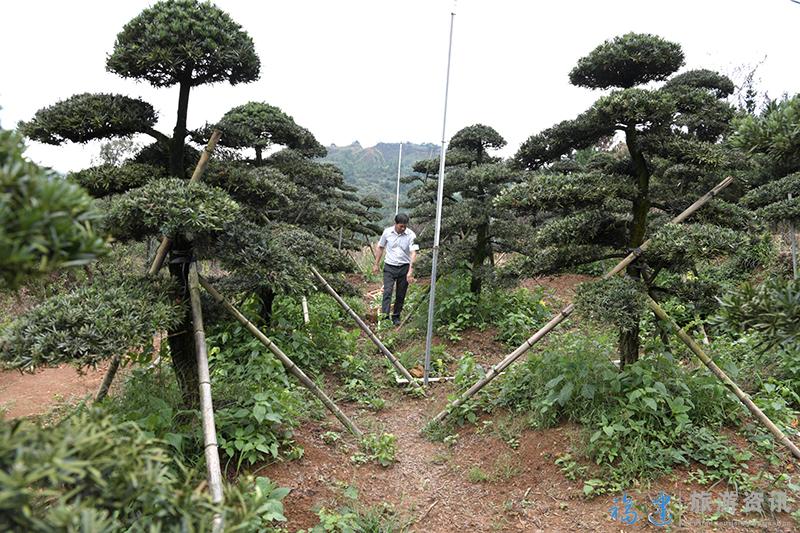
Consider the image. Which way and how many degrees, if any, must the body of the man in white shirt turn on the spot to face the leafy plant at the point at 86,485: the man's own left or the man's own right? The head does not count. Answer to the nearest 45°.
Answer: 0° — they already face it

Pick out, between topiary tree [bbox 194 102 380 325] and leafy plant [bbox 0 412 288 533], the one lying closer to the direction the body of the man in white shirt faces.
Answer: the leafy plant

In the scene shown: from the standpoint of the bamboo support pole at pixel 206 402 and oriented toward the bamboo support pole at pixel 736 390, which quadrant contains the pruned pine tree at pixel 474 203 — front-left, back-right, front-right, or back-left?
front-left

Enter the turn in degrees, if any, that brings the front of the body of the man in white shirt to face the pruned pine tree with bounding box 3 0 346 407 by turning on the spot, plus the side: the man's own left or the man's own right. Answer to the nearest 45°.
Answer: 0° — they already face it

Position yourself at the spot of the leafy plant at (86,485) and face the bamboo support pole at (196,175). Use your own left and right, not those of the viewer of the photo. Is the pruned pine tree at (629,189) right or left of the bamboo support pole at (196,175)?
right

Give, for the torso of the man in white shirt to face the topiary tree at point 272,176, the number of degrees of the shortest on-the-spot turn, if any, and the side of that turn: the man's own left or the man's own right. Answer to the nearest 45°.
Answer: approximately 45° to the man's own right

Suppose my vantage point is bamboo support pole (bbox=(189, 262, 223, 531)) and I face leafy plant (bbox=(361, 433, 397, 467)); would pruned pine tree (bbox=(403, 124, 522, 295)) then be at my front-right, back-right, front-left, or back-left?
front-left

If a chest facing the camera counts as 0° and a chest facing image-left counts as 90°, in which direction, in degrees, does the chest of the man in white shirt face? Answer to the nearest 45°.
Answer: approximately 0°

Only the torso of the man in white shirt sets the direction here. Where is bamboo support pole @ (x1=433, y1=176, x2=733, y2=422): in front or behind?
in front

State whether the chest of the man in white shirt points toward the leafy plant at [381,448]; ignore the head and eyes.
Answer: yes
